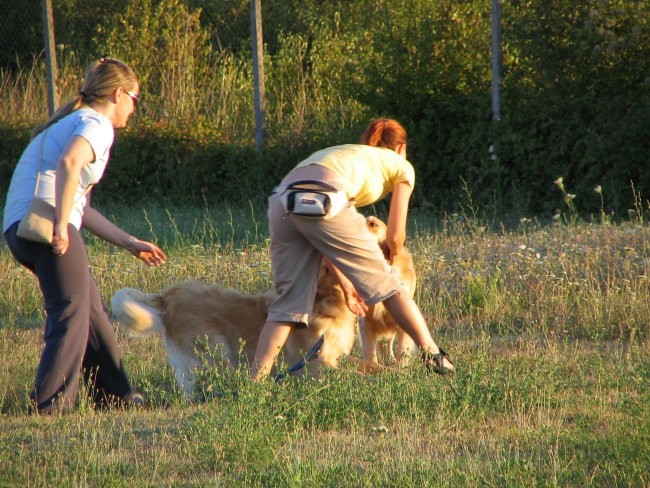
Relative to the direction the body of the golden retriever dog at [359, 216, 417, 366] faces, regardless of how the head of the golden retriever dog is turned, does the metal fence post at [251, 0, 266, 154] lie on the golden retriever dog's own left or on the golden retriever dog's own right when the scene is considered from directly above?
on the golden retriever dog's own right

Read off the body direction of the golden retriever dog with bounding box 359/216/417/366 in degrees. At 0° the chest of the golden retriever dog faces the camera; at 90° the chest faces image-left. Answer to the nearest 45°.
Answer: approximately 45°

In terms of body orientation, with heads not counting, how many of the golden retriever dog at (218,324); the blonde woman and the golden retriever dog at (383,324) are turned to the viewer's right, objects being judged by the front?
2

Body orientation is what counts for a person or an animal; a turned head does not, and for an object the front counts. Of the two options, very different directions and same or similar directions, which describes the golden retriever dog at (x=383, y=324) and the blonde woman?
very different directions

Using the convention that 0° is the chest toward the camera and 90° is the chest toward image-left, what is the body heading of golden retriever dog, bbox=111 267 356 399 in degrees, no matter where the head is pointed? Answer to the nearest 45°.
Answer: approximately 270°

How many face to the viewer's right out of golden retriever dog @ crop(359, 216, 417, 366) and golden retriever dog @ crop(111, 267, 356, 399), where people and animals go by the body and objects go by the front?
1

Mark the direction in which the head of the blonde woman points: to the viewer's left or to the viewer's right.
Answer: to the viewer's right

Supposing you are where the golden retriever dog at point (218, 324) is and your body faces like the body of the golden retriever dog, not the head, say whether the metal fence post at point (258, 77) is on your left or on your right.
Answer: on your left

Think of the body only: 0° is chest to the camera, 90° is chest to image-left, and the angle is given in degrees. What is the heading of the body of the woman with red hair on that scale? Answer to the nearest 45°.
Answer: approximately 225°

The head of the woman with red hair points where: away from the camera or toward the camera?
away from the camera

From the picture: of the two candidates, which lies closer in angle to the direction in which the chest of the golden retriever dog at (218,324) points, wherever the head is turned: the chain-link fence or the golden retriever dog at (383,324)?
the golden retriever dog

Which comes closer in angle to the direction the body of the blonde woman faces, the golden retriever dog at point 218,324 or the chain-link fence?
the golden retriever dog

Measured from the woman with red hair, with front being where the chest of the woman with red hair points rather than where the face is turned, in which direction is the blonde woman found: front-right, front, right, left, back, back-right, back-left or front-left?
back-left

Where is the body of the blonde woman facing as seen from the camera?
to the viewer's right
